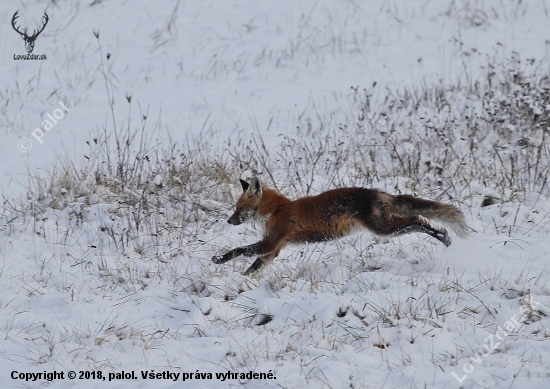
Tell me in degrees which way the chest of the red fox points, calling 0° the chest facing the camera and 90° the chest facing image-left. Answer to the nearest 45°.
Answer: approximately 90°
